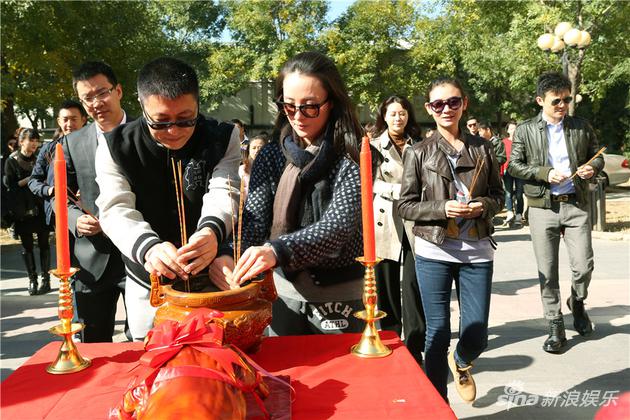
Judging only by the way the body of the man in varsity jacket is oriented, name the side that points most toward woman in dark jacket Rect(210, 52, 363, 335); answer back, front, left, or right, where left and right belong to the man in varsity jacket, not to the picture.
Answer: left

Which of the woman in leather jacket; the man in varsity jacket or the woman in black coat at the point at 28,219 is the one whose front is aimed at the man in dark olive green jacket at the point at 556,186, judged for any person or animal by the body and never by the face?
the woman in black coat

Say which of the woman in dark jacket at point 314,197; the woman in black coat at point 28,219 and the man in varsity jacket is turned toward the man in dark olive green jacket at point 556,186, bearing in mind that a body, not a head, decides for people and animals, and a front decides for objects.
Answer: the woman in black coat

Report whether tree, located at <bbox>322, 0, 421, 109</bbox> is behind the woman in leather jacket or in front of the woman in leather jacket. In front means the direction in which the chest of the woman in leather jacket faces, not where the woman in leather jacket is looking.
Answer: behind

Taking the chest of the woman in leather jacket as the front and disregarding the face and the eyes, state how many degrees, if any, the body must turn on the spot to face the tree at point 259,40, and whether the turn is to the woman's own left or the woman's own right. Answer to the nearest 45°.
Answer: approximately 180°

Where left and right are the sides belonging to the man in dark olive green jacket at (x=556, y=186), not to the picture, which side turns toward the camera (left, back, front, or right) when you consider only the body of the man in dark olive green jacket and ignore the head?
front

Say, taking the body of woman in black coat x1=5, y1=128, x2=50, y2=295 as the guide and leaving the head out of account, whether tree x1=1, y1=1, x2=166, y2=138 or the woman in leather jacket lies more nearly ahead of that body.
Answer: the woman in leather jacket

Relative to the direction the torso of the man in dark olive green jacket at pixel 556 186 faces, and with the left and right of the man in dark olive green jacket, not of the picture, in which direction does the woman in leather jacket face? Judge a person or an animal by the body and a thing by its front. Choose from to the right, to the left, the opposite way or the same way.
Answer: the same way

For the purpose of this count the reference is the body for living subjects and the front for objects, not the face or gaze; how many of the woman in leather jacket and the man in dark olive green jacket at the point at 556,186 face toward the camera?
2

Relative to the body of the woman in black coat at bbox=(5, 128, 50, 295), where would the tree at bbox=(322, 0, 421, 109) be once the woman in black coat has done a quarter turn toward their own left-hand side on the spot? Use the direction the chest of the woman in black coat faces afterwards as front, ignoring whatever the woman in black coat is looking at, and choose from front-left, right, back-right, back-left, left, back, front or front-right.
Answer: front

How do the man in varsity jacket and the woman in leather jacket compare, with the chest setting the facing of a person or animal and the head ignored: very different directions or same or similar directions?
same or similar directions

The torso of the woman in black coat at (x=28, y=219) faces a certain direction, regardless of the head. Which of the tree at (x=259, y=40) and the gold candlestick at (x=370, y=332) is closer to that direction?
the gold candlestick

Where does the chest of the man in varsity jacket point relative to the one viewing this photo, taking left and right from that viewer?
facing the viewer

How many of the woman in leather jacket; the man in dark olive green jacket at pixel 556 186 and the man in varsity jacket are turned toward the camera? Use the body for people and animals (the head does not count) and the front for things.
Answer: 3

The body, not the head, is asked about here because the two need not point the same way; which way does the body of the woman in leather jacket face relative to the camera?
toward the camera

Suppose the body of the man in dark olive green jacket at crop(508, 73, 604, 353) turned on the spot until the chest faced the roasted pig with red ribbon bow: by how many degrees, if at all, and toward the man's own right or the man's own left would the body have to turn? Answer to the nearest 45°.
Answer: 0° — they already face it

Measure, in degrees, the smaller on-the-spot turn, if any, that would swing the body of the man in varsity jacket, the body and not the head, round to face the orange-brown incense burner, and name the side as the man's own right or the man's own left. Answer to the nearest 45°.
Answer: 0° — they already face it

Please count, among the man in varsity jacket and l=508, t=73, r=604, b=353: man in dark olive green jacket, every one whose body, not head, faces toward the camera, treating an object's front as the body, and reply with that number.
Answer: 2

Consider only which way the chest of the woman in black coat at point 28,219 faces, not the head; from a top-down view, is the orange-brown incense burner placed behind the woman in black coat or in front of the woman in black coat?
in front

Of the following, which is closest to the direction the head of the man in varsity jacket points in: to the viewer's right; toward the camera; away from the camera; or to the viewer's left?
toward the camera

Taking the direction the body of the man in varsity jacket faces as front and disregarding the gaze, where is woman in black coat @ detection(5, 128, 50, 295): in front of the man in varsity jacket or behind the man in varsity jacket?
behind
